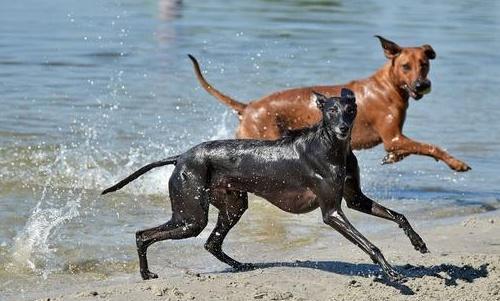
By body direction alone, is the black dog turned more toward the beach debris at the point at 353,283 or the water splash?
the beach debris

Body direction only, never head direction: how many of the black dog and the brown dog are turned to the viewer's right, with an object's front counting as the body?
2

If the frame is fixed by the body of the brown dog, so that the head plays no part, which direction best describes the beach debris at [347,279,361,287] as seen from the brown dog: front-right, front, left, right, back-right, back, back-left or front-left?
right

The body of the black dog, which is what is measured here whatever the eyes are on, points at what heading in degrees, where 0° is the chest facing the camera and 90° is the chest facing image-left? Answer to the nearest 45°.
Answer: approximately 270°

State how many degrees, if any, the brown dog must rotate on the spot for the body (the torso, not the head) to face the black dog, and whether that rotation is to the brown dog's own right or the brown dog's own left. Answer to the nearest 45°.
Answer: approximately 90° to the brown dog's own right

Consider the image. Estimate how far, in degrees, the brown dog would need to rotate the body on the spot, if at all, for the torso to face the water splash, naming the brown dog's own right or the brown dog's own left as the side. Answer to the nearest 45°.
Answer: approximately 135° to the brown dog's own right

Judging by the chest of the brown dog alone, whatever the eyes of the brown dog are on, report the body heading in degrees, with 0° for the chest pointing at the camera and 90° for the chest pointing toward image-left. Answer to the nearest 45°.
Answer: approximately 270°

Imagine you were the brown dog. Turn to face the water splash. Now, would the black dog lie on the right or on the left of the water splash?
left

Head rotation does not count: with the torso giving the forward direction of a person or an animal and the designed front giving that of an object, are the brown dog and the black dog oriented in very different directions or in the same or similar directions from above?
same or similar directions
